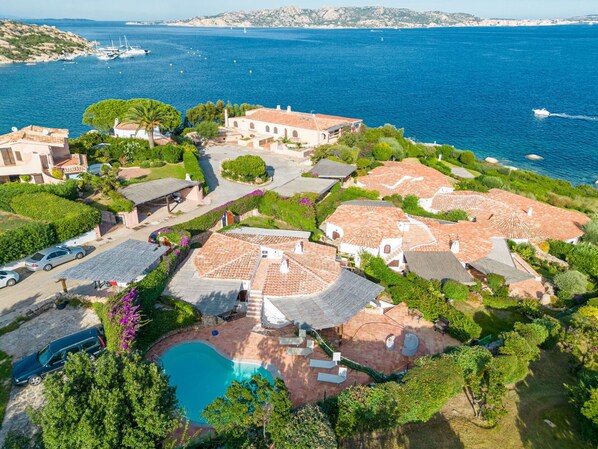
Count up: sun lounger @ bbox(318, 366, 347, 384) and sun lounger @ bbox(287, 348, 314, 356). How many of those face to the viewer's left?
2

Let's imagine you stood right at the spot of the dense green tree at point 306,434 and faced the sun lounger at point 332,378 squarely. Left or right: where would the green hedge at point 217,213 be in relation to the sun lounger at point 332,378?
left

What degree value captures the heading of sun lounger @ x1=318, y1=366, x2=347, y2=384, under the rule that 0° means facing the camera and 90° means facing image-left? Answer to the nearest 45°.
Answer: approximately 90°

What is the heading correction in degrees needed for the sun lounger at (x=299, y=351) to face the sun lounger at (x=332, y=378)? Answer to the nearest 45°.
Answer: approximately 135° to its left

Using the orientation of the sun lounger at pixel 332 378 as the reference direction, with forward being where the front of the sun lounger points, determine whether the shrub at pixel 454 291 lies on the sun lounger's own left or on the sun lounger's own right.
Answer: on the sun lounger's own right

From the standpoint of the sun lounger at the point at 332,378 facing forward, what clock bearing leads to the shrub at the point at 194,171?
The shrub is roughly at 2 o'clock from the sun lounger.

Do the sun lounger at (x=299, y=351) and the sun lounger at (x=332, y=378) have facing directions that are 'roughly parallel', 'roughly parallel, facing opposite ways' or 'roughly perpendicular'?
roughly parallel

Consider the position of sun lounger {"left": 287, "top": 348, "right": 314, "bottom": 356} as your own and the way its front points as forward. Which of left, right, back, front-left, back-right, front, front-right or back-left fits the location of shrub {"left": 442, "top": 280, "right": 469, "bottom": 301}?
back-right

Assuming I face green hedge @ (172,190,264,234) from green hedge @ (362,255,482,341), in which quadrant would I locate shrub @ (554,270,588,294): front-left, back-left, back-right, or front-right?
back-right

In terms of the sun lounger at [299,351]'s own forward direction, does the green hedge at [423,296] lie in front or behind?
behind

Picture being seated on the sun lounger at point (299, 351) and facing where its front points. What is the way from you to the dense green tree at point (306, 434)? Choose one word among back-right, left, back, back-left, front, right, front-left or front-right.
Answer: left

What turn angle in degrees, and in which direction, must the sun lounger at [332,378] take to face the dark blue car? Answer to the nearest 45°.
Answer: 0° — it already faces it

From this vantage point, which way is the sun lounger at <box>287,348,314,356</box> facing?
to the viewer's left

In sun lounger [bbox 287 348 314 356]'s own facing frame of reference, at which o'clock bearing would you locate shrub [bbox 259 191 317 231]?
The shrub is roughly at 3 o'clock from the sun lounger.

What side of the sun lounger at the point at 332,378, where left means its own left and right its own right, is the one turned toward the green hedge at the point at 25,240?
front

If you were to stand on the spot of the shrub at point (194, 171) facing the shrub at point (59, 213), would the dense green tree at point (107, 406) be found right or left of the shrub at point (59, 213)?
left
